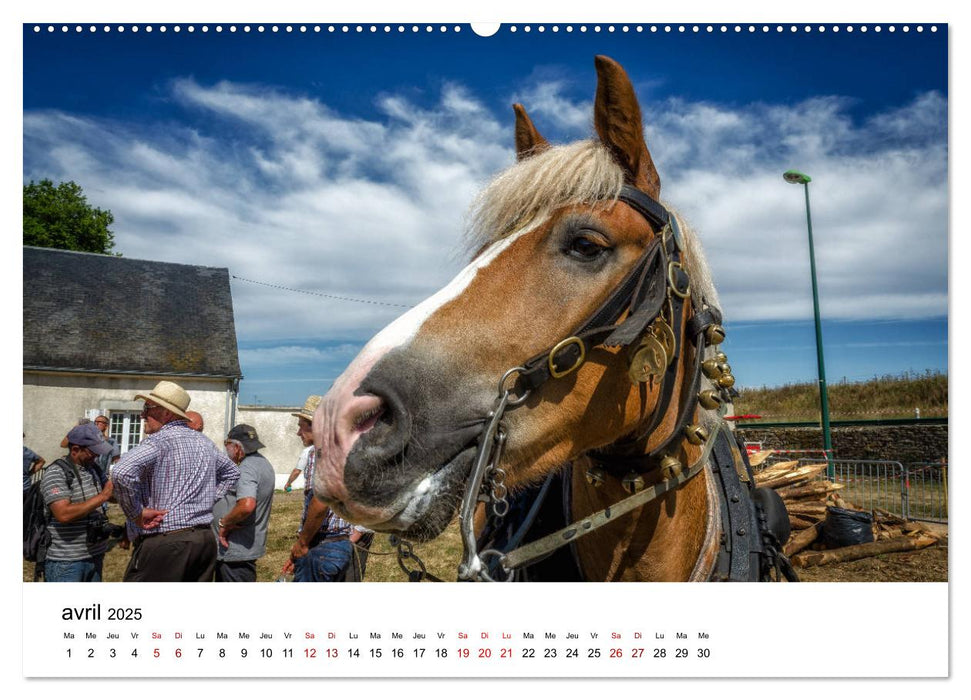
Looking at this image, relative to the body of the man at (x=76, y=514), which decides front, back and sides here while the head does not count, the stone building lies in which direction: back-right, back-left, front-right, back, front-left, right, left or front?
back-left

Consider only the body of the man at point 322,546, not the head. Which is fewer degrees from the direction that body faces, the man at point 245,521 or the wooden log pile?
the man

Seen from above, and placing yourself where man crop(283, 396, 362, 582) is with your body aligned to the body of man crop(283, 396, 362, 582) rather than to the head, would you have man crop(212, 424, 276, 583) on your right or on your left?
on your right

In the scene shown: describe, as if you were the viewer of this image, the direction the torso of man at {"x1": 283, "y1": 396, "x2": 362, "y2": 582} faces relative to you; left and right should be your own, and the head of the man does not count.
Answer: facing to the left of the viewer

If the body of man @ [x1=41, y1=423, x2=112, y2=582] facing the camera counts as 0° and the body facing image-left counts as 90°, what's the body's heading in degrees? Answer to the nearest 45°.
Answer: approximately 315°

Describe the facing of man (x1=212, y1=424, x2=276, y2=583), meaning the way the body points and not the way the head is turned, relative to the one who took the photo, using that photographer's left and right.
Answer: facing to the left of the viewer

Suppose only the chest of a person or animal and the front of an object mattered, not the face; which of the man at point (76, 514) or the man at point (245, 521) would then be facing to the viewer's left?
the man at point (245, 521)

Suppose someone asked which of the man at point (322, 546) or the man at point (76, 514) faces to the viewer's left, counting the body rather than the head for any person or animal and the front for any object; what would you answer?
the man at point (322, 546)

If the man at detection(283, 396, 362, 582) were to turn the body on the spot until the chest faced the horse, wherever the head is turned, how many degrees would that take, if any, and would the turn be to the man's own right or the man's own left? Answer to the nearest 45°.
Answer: approximately 90° to the man's own left
